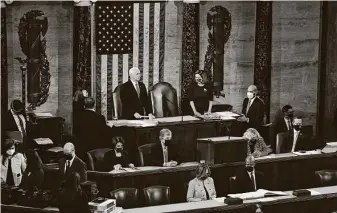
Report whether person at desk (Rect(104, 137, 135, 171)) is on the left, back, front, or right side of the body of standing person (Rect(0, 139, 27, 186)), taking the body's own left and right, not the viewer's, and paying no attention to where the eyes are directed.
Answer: left

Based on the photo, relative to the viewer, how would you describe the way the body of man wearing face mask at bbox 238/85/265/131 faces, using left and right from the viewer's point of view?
facing the viewer and to the left of the viewer

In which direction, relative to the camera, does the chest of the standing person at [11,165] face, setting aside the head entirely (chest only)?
toward the camera

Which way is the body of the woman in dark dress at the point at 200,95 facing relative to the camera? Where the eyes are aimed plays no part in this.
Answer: toward the camera

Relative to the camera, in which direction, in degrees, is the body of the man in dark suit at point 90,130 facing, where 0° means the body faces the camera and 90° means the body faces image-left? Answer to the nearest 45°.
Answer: approximately 180°

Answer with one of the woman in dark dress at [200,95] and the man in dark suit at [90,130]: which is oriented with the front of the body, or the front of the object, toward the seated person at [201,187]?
the woman in dark dress

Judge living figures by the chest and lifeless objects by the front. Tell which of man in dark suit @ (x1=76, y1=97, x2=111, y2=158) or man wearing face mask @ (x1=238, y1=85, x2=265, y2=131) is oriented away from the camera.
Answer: the man in dark suit

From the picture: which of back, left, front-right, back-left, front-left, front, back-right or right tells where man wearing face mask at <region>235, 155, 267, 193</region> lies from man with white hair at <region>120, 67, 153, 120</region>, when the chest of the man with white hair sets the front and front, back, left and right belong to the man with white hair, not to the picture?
front

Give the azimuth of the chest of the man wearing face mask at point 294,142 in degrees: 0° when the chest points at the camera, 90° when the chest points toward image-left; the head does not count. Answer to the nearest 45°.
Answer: approximately 0°
